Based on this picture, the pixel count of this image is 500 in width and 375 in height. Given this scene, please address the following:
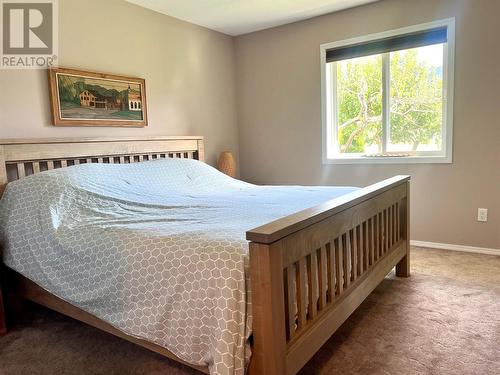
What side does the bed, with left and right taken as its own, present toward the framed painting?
back

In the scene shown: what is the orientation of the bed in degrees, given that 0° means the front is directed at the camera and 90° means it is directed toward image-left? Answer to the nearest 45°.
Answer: approximately 315°

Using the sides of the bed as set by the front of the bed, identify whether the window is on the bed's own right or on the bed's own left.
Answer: on the bed's own left

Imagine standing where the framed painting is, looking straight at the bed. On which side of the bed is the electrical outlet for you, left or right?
left

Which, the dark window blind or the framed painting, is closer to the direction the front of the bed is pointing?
the dark window blind

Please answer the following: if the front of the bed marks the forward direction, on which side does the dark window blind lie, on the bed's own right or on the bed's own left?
on the bed's own left

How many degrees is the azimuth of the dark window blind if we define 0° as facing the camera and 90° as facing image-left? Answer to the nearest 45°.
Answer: approximately 45°

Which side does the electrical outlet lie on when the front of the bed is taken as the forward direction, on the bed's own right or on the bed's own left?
on the bed's own left
